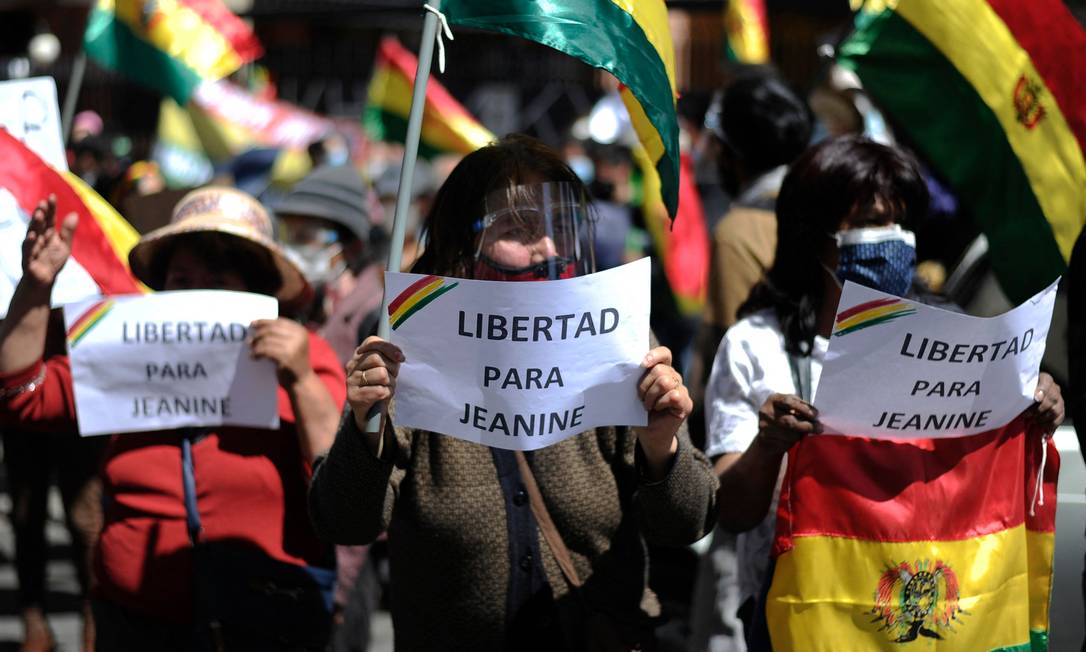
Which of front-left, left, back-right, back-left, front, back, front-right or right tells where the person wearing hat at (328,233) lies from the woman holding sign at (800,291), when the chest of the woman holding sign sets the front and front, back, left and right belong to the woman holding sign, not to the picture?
back

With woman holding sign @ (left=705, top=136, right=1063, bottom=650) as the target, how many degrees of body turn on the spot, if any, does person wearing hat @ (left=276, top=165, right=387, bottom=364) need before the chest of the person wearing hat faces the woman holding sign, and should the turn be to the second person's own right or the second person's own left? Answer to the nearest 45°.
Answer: approximately 45° to the second person's own left

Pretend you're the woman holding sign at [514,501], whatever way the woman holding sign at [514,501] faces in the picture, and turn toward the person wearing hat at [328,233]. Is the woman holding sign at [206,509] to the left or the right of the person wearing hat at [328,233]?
left

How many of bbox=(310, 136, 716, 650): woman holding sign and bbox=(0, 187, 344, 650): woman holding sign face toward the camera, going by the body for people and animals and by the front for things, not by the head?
2

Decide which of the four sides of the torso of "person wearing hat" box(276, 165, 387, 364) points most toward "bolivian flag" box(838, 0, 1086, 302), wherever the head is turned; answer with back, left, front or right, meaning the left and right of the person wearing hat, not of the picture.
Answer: left

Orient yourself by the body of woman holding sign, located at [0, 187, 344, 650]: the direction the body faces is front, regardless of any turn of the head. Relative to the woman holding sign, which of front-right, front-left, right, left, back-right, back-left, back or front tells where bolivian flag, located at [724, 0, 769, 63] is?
back-left

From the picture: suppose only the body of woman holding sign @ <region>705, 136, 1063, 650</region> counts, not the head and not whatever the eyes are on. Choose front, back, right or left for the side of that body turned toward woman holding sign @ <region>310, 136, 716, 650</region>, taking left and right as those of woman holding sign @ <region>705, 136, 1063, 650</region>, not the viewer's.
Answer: right

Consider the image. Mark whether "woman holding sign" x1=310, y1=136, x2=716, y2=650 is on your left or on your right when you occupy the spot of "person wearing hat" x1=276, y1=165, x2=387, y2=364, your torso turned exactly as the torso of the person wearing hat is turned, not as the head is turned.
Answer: on your left

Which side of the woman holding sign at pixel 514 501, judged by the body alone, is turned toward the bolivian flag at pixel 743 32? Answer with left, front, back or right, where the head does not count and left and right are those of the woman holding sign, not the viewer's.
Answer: back

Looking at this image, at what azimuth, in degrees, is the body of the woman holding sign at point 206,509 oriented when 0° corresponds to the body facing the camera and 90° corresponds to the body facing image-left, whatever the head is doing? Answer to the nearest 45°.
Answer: approximately 0°

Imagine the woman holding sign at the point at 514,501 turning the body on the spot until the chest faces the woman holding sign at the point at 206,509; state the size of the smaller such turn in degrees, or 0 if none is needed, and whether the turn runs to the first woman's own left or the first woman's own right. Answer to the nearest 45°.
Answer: approximately 135° to the first woman's own right

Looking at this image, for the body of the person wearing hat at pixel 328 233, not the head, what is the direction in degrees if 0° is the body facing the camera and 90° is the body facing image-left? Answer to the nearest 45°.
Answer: approximately 45°

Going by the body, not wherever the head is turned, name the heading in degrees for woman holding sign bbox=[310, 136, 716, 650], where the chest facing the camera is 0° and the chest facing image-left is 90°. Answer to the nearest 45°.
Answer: approximately 0°
